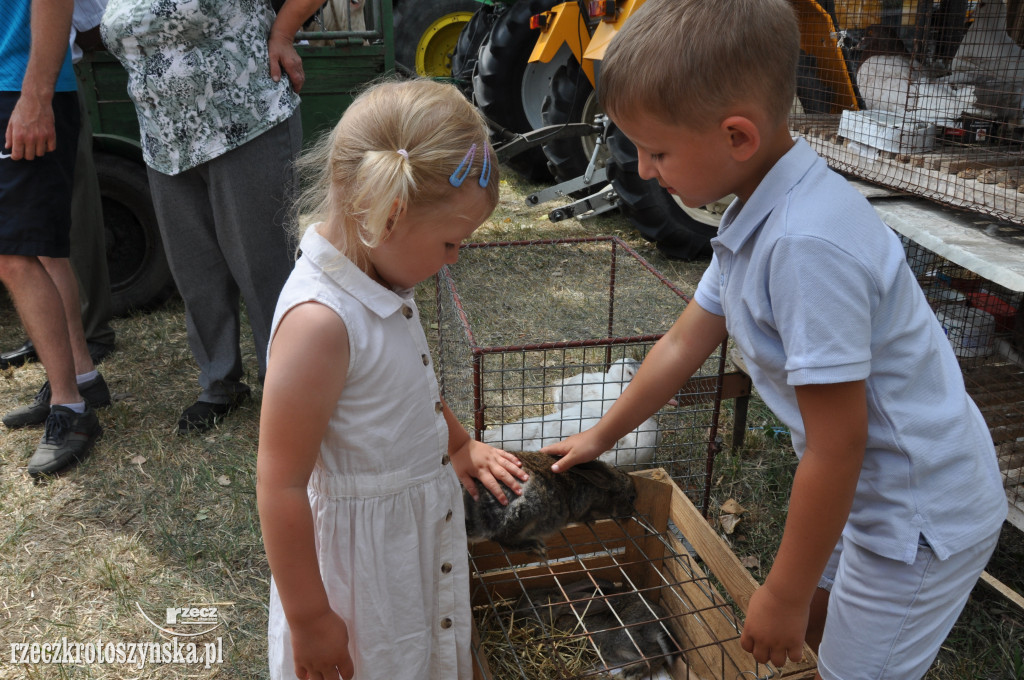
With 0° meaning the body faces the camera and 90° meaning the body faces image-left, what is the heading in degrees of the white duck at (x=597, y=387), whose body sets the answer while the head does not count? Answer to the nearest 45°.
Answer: approximately 270°

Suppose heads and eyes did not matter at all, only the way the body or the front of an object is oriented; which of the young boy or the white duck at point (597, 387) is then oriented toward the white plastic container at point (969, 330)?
the white duck

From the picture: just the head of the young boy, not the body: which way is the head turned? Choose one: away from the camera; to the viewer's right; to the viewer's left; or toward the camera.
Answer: to the viewer's left

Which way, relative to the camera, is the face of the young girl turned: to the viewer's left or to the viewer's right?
to the viewer's right

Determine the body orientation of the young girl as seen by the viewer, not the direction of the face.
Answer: to the viewer's right

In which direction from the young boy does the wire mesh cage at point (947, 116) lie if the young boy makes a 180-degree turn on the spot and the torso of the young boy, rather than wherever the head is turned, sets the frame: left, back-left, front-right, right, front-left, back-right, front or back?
left

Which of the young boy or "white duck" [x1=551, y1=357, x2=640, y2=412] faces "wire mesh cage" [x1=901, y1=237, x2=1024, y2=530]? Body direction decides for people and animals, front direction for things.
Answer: the white duck
